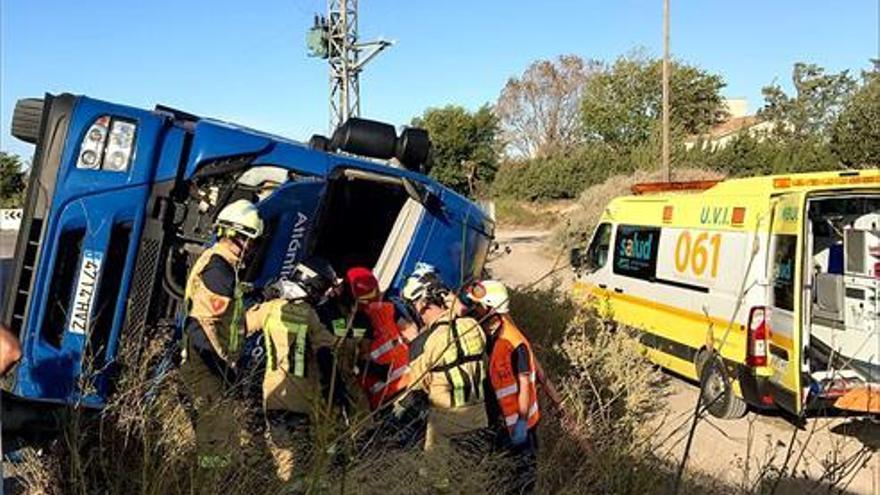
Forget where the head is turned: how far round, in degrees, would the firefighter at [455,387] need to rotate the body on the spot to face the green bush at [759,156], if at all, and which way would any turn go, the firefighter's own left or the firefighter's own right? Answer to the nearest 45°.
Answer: approximately 90° to the firefighter's own right

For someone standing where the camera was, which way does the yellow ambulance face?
facing away from the viewer and to the left of the viewer

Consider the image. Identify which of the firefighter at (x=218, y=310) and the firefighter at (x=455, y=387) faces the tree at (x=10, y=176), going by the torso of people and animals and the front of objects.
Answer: the firefighter at (x=455, y=387)

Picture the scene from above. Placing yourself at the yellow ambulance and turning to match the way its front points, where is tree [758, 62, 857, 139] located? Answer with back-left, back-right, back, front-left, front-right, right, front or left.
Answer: front-right

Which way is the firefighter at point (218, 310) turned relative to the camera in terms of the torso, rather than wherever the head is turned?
to the viewer's right

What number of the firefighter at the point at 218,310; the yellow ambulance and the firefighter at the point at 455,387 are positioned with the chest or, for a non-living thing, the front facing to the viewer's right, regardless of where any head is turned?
1

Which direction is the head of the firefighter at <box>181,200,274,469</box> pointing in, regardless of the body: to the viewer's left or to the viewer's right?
to the viewer's right
